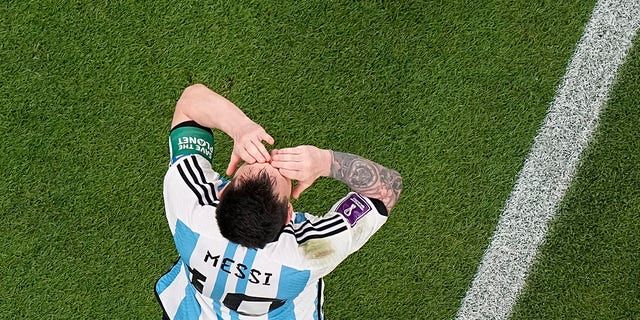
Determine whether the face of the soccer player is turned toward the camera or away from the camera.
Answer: away from the camera

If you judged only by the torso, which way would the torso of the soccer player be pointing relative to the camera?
away from the camera
